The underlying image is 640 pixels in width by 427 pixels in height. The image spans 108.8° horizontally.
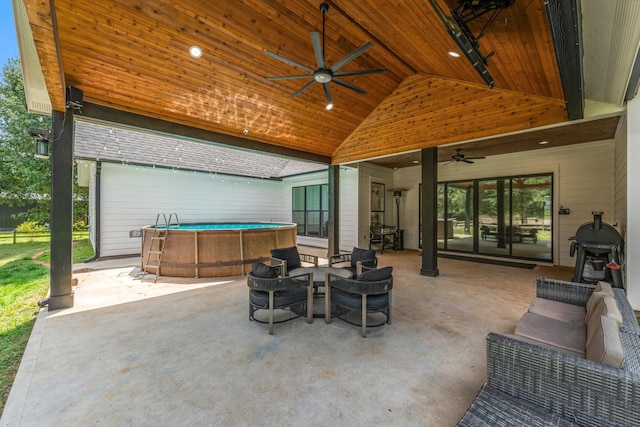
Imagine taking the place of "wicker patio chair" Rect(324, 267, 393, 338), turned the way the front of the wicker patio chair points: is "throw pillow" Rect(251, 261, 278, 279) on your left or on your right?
on your left

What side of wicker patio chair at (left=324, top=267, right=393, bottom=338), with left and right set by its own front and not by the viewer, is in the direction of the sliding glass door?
right

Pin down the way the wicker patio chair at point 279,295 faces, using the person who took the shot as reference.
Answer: facing away from the viewer and to the right of the viewer

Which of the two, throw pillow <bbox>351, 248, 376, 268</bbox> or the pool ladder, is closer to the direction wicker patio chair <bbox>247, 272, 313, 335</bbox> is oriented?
the throw pillow

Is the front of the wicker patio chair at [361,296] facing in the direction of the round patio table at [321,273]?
yes

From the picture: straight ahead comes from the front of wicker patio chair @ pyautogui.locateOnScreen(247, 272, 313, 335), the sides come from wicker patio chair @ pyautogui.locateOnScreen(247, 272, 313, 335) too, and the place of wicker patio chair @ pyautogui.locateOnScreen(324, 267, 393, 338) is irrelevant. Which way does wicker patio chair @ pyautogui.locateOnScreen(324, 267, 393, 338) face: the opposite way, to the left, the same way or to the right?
to the left

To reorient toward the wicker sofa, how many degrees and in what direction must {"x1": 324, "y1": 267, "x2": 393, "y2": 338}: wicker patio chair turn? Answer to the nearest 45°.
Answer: approximately 180°

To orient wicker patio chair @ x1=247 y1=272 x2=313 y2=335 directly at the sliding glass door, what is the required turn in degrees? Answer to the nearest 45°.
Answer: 0° — it already faces it

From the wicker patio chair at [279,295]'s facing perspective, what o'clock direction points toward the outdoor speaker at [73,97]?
The outdoor speaker is roughly at 8 o'clock from the wicker patio chair.

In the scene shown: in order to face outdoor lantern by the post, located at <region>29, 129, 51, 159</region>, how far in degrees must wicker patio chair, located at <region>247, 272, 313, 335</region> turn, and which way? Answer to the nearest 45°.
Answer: approximately 135° to its left

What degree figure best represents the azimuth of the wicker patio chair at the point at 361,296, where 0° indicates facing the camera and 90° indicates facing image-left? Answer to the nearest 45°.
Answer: approximately 135°

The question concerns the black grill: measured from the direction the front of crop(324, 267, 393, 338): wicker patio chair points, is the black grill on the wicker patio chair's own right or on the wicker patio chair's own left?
on the wicker patio chair's own right
